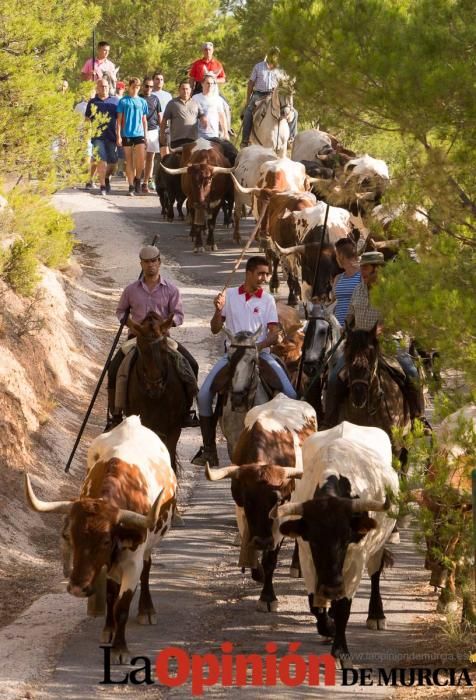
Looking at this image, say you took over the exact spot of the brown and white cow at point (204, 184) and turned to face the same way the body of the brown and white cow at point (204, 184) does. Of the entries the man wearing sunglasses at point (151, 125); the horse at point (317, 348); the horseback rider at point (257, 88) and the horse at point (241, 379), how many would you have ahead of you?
2

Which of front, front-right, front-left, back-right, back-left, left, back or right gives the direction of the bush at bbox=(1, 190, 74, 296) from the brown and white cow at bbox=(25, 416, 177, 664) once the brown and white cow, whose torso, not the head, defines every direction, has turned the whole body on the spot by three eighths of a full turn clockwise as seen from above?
front

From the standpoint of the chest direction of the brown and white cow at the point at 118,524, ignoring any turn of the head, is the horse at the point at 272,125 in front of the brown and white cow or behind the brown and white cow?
behind

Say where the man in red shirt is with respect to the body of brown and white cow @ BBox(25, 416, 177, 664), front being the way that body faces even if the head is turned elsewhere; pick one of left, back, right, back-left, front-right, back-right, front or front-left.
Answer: back-right

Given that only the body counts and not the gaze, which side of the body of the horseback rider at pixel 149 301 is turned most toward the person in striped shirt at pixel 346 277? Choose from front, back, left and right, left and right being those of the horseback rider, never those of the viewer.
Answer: left

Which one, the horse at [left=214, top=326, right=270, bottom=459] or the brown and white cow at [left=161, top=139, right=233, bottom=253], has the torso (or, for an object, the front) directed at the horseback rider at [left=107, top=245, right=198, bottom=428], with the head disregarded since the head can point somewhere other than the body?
the brown and white cow

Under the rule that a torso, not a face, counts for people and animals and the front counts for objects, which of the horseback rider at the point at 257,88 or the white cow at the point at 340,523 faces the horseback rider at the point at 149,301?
the horseback rider at the point at 257,88

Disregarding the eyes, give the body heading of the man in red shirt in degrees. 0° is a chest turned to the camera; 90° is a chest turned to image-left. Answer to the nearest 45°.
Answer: approximately 0°
